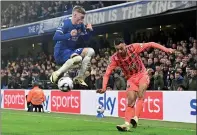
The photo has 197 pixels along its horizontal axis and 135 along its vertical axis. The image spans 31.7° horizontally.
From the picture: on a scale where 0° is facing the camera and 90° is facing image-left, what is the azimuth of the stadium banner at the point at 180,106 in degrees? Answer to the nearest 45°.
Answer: approximately 0°

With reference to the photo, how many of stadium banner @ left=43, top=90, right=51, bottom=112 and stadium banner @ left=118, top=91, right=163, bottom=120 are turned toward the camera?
2

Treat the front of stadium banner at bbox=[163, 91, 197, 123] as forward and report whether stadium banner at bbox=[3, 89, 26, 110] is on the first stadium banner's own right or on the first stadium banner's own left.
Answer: on the first stadium banner's own right

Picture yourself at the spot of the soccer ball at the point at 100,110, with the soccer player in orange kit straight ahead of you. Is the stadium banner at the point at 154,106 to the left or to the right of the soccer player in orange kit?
left

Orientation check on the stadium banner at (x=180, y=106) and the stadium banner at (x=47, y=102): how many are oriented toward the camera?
2

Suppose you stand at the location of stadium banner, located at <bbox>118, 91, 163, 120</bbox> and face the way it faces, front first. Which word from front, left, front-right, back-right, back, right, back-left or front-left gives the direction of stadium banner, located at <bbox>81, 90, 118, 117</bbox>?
back-right
